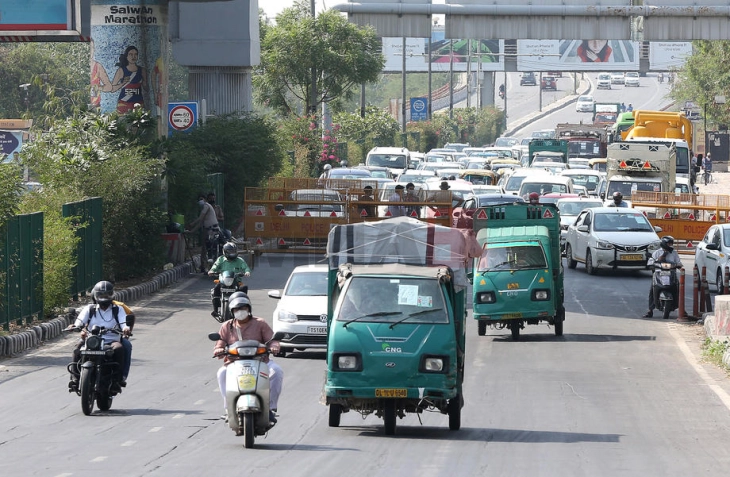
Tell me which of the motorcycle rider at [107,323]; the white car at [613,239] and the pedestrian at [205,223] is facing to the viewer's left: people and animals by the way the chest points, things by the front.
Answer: the pedestrian

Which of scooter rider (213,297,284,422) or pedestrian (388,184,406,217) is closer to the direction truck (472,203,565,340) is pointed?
the scooter rider

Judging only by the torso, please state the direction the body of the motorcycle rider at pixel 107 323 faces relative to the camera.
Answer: toward the camera

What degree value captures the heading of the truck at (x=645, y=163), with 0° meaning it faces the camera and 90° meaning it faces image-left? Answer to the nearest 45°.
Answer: approximately 0°

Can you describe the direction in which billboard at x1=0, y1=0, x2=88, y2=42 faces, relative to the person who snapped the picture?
facing the viewer

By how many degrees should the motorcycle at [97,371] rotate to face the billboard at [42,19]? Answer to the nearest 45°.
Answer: approximately 180°

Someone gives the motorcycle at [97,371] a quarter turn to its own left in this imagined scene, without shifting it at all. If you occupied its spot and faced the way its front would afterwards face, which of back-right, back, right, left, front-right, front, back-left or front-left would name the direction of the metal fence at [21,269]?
left

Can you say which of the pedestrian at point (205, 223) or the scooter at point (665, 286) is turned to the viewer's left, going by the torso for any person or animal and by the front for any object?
the pedestrian

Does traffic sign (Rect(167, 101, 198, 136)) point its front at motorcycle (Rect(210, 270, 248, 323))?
yes

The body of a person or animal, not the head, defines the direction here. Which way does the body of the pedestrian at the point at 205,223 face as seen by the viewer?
to the viewer's left

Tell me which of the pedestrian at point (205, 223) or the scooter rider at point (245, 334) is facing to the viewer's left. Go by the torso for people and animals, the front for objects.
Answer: the pedestrian

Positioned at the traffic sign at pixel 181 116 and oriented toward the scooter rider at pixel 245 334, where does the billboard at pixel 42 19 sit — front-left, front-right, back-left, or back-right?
front-right

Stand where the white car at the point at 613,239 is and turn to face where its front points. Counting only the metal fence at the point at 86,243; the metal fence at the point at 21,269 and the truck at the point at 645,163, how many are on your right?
2
